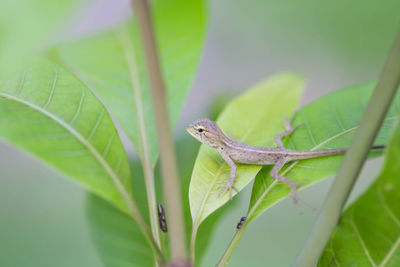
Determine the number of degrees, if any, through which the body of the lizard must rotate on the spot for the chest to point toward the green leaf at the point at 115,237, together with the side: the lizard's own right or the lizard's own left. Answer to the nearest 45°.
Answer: approximately 45° to the lizard's own left

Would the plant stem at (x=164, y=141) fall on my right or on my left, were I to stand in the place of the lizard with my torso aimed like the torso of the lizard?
on my left

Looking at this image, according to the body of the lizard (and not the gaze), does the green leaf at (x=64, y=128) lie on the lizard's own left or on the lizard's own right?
on the lizard's own left

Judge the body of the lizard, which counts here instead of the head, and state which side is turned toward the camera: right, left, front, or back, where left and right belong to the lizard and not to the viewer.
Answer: left
